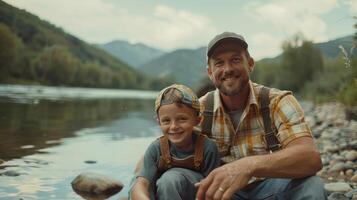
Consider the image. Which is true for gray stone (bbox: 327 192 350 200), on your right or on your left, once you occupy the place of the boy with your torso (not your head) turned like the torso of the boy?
on your left

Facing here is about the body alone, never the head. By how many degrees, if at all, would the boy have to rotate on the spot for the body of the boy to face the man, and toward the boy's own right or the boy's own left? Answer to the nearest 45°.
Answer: approximately 90° to the boy's own left

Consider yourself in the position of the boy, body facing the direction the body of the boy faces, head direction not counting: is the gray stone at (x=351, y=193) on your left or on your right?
on your left

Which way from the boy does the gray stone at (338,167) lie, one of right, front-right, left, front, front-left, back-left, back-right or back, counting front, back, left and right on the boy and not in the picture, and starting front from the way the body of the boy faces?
back-left

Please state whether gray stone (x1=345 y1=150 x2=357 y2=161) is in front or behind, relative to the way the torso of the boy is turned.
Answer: behind

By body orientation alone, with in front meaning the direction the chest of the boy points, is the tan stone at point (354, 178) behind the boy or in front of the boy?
behind

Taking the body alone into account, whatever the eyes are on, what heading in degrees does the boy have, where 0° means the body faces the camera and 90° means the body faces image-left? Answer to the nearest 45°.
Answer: approximately 0°
